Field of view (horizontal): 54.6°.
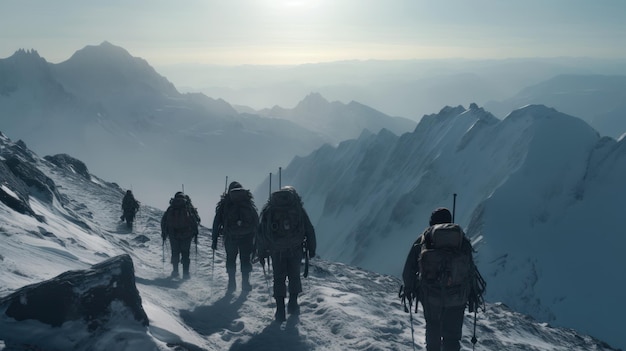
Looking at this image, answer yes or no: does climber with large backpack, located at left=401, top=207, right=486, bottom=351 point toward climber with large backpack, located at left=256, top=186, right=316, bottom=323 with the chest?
no

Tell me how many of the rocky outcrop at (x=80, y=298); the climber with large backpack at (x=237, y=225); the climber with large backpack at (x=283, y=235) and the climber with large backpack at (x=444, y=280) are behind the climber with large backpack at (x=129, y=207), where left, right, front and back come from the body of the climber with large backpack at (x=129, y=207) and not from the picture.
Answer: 4

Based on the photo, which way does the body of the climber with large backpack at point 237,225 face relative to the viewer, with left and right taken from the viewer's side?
facing away from the viewer

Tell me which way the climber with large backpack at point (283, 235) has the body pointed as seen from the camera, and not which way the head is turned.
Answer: away from the camera

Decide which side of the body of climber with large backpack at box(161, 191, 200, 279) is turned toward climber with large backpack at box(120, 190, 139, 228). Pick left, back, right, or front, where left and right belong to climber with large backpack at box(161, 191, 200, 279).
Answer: front

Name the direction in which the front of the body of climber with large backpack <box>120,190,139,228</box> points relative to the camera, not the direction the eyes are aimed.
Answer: away from the camera

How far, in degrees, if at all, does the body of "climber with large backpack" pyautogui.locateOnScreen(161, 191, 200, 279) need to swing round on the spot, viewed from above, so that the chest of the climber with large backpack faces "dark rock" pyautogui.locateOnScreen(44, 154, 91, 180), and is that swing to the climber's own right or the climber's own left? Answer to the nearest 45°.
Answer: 0° — they already face it

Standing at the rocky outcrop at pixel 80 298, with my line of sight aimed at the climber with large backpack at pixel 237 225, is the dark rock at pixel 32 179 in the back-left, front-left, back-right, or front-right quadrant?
front-left

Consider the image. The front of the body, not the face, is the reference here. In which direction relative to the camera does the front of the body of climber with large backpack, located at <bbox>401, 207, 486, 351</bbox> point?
away from the camera

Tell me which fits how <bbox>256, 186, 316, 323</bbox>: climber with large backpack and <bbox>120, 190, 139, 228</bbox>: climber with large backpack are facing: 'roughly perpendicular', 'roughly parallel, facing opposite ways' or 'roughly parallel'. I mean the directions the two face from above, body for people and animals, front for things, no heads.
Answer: roughly parallel

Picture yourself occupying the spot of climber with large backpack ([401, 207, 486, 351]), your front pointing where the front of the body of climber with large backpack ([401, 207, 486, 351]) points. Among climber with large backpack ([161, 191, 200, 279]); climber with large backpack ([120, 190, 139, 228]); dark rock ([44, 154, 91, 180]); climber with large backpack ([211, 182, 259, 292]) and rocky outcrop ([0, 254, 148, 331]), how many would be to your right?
0

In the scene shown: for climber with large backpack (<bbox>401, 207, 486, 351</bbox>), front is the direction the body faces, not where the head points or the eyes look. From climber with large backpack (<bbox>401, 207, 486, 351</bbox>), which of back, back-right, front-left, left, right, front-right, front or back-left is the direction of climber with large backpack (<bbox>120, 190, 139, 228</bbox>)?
front-left

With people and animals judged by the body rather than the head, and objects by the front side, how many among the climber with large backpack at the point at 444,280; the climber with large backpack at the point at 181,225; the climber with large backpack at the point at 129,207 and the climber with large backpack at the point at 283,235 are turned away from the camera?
4

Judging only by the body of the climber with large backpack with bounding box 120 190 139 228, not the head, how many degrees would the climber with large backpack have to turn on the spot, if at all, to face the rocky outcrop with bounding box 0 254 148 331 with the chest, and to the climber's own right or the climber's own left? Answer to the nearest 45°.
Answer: approximately 180°

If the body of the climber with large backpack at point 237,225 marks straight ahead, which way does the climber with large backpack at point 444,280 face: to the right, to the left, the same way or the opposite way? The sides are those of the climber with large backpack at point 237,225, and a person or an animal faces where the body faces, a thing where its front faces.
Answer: the same way

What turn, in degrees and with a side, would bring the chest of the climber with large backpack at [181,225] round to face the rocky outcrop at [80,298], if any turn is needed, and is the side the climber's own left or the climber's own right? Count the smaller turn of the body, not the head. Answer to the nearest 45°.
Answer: approximately 180°

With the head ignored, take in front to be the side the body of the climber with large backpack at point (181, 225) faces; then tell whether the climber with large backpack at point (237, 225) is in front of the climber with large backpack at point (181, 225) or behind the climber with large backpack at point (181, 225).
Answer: behind

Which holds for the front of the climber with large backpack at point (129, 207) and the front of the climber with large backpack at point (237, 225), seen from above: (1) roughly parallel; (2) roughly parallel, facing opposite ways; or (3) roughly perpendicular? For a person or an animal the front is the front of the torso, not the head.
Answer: roughly parallel

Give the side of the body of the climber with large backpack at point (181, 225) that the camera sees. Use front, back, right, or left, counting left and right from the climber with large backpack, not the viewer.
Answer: back

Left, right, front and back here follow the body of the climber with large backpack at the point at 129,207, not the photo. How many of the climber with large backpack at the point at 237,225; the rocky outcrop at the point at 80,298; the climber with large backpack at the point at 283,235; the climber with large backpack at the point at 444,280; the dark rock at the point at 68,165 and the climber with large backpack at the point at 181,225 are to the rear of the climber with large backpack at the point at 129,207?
5

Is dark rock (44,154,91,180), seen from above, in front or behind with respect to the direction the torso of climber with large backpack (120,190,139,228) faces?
in front

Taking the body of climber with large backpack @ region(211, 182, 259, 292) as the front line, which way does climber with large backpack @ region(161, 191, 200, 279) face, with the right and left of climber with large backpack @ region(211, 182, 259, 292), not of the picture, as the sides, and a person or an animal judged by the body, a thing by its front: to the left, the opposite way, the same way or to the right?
the same way
